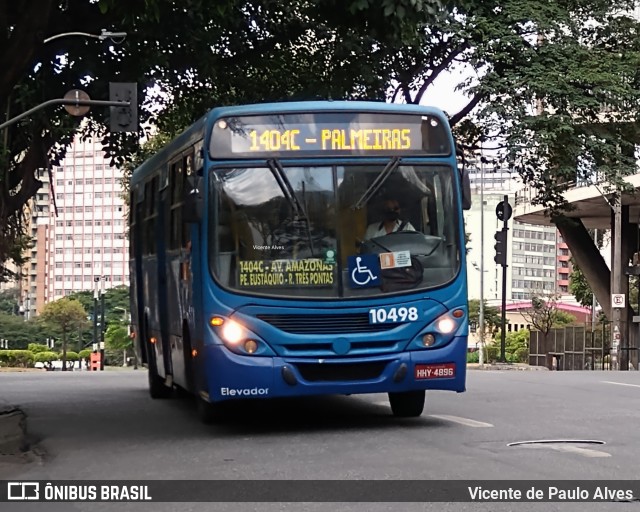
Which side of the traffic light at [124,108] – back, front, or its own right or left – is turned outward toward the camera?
back

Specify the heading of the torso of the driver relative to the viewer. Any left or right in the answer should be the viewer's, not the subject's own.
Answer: facing the viewer

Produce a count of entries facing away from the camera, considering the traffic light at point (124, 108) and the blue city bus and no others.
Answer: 1

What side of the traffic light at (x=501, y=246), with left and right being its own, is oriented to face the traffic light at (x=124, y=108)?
left

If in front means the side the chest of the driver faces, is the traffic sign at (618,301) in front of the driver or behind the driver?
behind

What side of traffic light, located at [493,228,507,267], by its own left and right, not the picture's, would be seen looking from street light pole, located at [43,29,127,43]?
left

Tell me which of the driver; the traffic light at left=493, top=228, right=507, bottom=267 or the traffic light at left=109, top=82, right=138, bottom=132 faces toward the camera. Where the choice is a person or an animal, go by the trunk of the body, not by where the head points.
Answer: the driver
